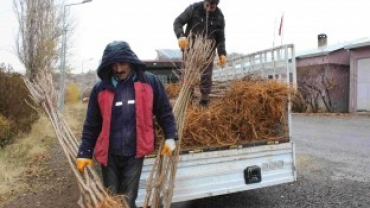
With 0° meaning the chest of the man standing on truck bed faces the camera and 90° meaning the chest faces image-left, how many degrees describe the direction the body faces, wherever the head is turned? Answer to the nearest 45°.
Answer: approximately 0°

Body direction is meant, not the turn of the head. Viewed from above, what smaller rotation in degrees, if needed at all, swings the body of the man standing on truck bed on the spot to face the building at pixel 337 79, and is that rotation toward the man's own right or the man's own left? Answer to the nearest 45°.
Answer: approximately 135° to the man's own left

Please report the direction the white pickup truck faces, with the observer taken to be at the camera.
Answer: facing away from the viewer and to the left of the viewer

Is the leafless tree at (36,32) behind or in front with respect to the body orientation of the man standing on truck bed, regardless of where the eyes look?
behind

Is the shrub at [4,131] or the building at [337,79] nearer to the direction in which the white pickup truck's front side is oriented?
the shrub
